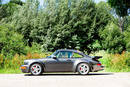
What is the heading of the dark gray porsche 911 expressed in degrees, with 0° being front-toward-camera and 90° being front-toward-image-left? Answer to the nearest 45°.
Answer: approximately 90°
